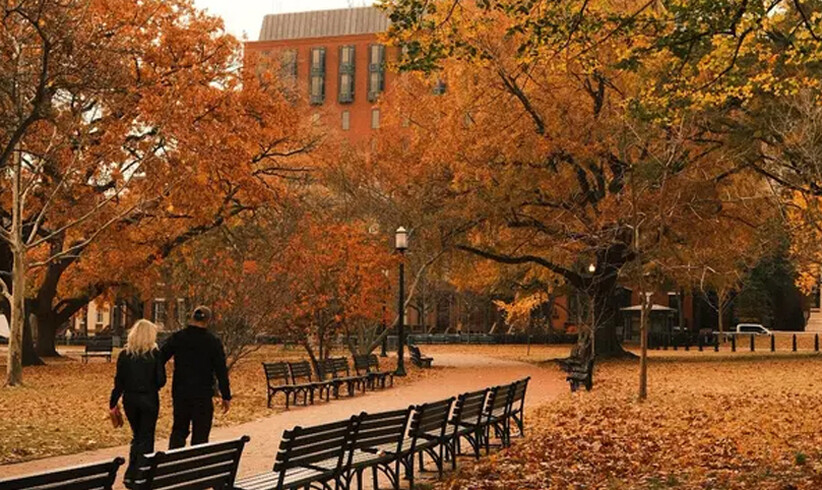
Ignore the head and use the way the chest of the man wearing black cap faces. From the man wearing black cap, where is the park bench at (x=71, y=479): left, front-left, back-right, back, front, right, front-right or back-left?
back

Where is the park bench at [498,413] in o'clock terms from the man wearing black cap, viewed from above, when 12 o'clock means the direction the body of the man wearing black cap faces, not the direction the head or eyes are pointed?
The park bench is roughly at 2 o'clock from the man wearing black cap.

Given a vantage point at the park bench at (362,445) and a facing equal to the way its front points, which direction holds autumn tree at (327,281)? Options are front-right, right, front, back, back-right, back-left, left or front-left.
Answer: front-right

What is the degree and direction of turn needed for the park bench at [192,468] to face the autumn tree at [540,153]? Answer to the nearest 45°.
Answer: approximately 90° to its right

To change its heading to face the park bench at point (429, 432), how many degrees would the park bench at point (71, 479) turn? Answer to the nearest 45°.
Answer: approximately 90° to its right

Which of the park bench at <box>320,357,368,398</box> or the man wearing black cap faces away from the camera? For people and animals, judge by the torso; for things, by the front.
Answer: the man wearing black cap

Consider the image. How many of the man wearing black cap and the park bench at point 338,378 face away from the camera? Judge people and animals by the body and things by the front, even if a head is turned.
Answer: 1

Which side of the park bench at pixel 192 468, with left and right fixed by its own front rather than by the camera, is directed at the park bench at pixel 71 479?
left

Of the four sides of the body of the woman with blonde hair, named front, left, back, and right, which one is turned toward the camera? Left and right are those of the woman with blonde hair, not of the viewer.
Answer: back

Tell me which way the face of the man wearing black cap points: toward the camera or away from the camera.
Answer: away from the camera

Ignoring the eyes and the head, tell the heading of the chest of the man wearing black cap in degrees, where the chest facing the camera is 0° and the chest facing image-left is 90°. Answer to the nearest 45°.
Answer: approximately 180°

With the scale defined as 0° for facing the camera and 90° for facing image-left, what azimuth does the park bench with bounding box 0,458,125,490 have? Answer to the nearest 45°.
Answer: approximately 135°

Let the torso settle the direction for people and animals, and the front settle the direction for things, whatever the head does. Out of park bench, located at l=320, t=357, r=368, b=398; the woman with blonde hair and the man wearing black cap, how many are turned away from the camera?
2

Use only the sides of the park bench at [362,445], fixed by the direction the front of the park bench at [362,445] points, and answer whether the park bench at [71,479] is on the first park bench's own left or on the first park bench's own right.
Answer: on the first park bench's own left

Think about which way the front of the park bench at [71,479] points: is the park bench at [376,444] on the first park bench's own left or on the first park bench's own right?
on the first park bench's own right

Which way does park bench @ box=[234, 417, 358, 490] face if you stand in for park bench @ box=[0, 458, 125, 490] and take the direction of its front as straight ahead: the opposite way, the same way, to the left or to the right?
the same way

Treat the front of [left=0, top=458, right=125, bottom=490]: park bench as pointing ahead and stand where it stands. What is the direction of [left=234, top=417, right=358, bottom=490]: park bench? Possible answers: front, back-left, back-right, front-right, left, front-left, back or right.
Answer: right

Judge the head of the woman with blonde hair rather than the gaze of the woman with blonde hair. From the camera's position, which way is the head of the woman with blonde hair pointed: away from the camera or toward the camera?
away from the camera

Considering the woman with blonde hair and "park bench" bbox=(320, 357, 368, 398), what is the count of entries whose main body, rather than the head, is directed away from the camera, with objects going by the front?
1

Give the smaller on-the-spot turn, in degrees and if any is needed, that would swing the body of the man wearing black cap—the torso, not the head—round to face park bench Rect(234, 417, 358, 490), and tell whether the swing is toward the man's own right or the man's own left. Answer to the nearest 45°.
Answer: approximately 135° to the man's own right
